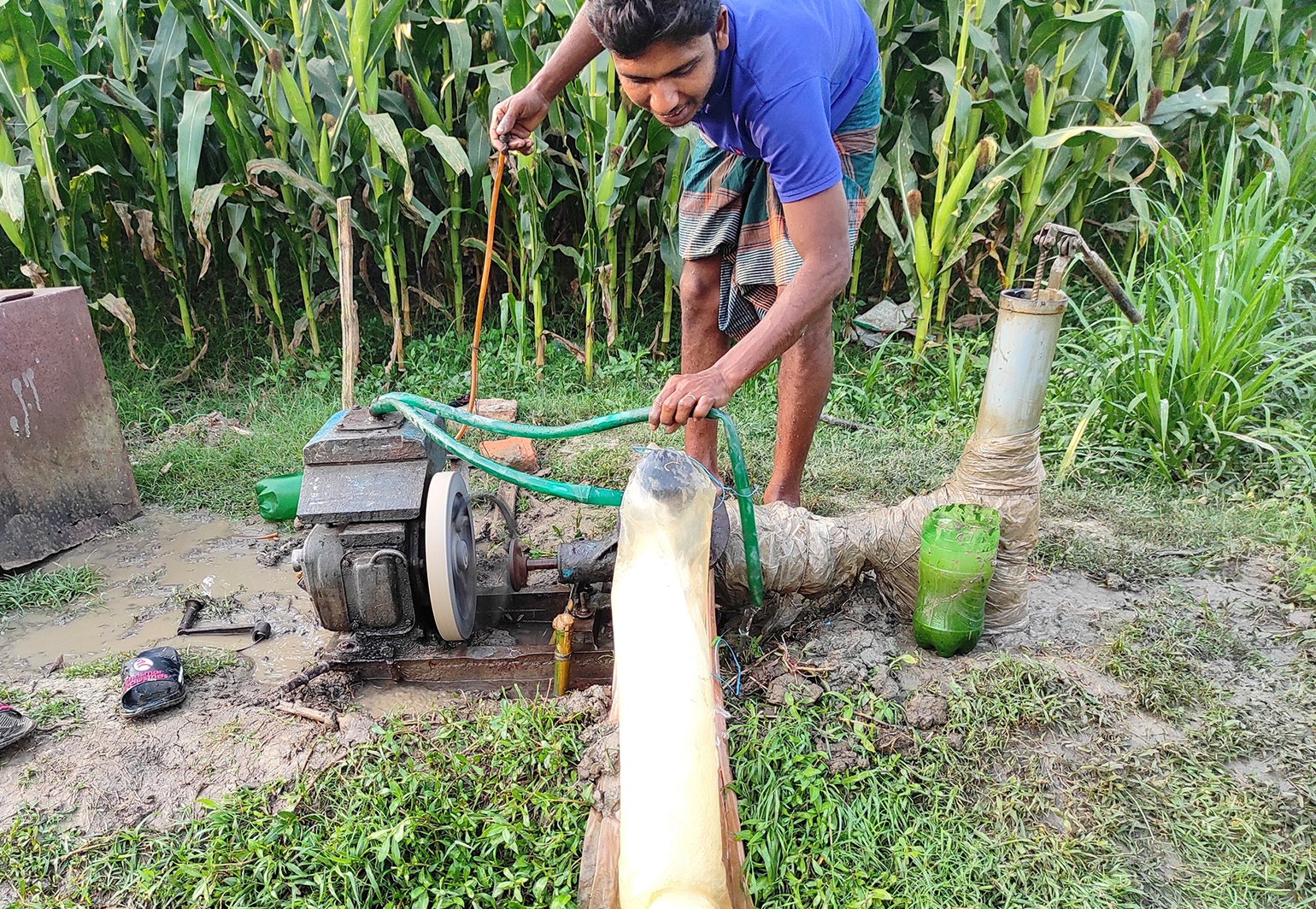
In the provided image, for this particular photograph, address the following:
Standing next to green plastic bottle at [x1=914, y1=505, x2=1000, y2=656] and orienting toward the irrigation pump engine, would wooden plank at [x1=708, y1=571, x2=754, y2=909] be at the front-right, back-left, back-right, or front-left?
front-left

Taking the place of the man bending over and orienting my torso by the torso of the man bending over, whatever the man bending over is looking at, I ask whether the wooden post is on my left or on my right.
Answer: on my right

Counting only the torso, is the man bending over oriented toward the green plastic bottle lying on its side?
no

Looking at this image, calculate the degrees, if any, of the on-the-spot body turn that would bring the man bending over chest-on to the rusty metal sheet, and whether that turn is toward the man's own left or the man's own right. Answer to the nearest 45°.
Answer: approximately 45° to the man's own right

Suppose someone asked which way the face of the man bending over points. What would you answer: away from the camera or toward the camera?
toward the camera

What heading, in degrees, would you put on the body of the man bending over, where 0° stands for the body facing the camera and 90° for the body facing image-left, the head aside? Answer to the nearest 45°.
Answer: approximately 45°

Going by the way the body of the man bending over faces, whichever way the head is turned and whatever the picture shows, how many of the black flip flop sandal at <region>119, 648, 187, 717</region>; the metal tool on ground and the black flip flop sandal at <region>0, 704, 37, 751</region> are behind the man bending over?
0

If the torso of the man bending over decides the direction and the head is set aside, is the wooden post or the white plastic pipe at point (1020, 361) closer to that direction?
the wooden post
